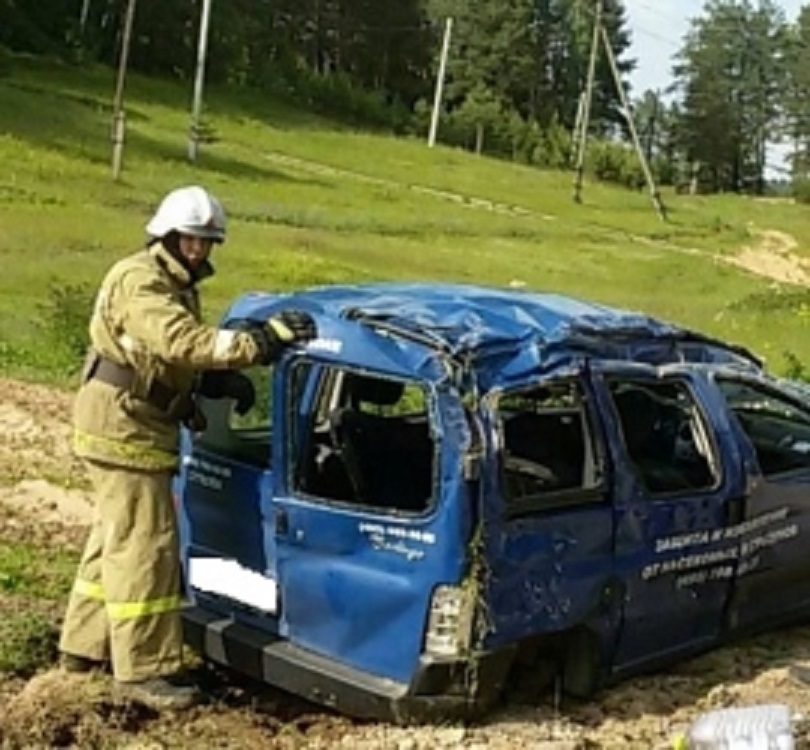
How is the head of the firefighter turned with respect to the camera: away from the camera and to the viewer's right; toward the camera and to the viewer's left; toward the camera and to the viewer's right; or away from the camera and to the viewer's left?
toward the camera and to the viewer's right

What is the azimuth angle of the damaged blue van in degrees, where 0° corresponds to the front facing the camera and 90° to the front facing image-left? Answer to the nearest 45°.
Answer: approximately 225°

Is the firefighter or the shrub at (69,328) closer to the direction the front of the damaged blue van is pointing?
the shrub

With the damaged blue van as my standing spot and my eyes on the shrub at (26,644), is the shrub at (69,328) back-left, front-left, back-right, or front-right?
front-right

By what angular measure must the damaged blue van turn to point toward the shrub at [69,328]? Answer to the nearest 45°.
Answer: approximately 90° to its left
